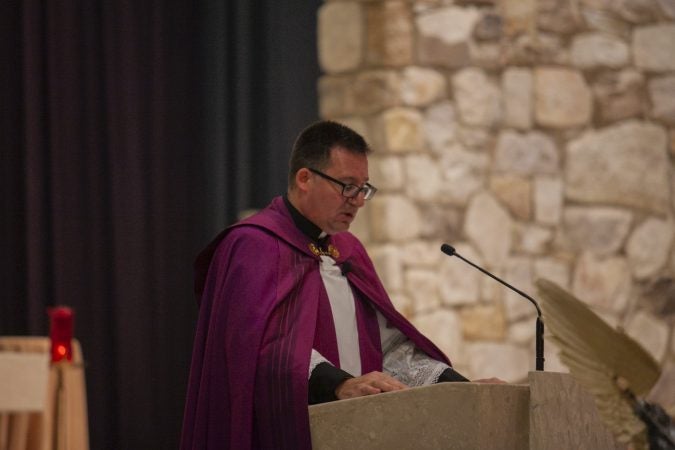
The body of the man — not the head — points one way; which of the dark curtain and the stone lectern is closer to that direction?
the stone lectern

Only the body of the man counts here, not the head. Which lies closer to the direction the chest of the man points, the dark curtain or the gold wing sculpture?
the gold wing sculpture

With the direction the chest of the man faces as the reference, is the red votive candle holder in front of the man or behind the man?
behind

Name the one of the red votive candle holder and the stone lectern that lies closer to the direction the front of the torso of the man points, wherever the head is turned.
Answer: the stone lectern

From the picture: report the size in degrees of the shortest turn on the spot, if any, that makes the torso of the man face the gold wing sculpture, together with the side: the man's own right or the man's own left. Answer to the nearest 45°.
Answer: approximately 45° to the man's own right

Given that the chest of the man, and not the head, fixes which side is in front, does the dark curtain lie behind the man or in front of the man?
behind

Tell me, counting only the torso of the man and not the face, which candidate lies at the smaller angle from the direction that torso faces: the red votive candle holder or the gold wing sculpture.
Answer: the gold wing sculpture
